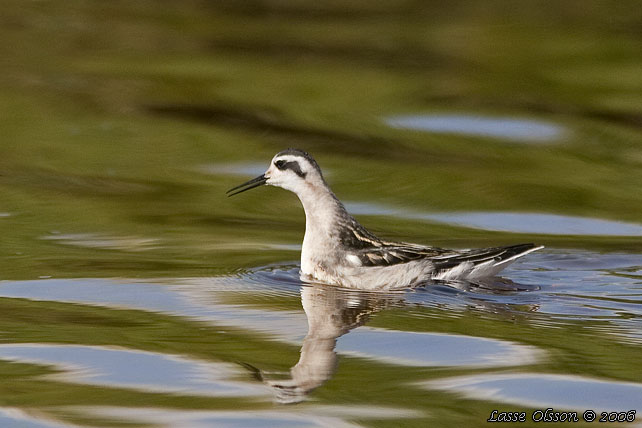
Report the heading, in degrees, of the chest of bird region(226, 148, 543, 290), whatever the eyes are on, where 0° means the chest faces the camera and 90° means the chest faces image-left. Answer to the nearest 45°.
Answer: approximately 90°
